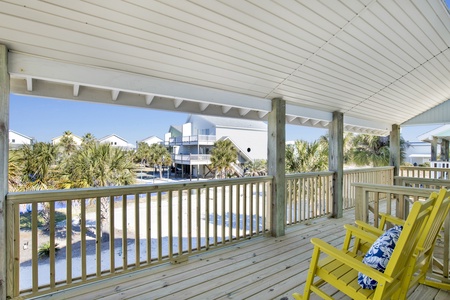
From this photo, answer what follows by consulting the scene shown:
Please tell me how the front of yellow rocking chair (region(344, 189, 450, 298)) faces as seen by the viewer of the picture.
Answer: facing away from the viewer and to the left of the viewer

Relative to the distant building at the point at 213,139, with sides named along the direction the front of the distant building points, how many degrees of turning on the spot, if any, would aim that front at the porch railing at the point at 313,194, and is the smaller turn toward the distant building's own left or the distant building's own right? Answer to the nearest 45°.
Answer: approximately 45° to the distant building's own left

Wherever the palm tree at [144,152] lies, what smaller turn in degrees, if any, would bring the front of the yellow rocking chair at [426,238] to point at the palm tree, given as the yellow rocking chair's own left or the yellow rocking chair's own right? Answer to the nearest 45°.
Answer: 0° — it already faces it

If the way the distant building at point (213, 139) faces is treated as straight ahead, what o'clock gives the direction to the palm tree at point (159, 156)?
The palm tree is roughly at 3 o'clock from the distant building.

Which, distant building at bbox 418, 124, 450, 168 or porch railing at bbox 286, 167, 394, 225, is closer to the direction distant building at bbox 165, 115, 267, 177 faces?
the porch railing

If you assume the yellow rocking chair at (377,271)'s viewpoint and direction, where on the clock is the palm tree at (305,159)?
The palm tree is roughly at 1 o'clock from the yellow rocking chair.

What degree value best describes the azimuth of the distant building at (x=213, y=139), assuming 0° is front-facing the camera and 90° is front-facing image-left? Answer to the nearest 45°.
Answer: approximately 45°

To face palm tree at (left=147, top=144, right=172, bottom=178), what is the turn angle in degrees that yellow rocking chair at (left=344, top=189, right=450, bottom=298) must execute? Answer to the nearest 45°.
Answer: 0° — it already faces it

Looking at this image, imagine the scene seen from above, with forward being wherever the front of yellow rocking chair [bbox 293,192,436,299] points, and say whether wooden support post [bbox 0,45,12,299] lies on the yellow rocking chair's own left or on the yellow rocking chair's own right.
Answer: on the yellow rocking chair's own left

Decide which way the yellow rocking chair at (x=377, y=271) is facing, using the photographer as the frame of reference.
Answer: facing away from the viewer and to the left of the viewer

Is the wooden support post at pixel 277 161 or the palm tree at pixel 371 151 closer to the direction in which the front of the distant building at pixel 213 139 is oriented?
the wooden support post
